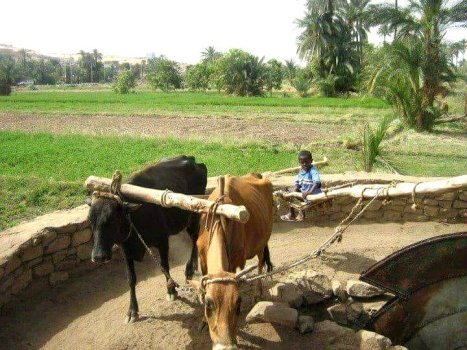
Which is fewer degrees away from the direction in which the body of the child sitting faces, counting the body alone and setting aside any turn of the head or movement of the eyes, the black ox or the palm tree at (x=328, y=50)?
the black ox

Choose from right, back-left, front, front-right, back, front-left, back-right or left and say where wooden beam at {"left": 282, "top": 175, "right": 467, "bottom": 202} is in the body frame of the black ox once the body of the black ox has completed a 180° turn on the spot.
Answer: right

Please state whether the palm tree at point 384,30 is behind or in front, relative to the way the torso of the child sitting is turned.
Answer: behind

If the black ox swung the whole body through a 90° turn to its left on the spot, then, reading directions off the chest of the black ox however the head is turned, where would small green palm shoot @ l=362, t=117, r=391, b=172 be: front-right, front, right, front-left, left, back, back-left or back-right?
left

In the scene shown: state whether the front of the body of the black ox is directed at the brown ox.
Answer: no

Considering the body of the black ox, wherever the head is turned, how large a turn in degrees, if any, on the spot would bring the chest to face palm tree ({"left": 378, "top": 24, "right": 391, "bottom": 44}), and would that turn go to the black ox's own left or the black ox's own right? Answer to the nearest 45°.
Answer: approximately 180°

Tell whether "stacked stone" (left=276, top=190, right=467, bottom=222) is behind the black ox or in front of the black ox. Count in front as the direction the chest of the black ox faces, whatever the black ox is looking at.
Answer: behind

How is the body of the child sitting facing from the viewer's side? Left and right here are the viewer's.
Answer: facing the viewer and to the left of the viewer

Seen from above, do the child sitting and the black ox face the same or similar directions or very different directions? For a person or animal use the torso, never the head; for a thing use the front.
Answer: same or similar directions

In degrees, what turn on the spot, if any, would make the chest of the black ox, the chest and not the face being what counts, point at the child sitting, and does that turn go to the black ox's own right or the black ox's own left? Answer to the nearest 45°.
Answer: approximately 180°

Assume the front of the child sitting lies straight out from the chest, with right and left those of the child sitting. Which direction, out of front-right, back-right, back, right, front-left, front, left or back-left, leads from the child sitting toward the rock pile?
front-left

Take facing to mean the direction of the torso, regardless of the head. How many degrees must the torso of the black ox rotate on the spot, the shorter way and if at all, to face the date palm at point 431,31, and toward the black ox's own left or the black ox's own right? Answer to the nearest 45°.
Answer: approximately 180°

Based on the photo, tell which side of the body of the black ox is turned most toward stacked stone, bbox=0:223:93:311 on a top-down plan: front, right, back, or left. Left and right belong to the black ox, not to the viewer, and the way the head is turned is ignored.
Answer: right

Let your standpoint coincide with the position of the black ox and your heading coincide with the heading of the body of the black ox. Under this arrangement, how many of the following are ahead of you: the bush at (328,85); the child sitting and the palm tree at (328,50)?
0

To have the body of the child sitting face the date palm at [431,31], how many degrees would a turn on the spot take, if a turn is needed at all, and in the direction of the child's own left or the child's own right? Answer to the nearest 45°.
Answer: approximately 135° to the child's own right

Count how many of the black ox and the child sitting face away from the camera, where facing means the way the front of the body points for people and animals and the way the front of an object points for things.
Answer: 0
